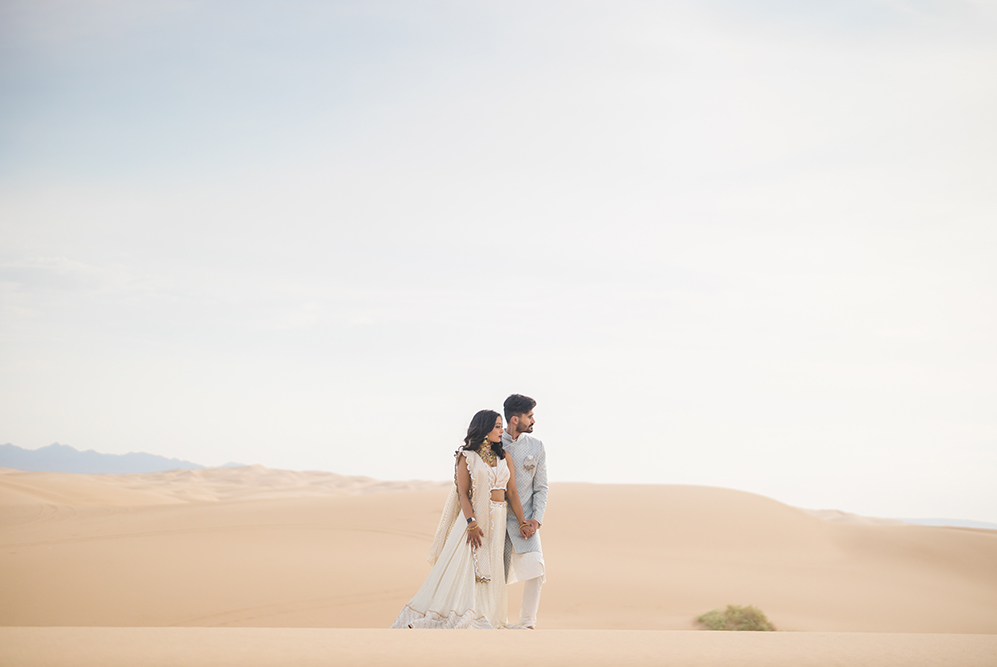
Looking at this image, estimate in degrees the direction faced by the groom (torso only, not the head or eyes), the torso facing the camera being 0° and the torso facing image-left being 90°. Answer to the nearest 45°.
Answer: approximately 0°

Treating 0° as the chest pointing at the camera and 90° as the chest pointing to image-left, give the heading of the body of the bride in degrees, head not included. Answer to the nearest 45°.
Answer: approximately 315°

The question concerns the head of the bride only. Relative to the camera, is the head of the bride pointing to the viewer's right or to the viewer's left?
to the viewer's right

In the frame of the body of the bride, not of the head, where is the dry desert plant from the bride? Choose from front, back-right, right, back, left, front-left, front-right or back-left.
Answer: left
